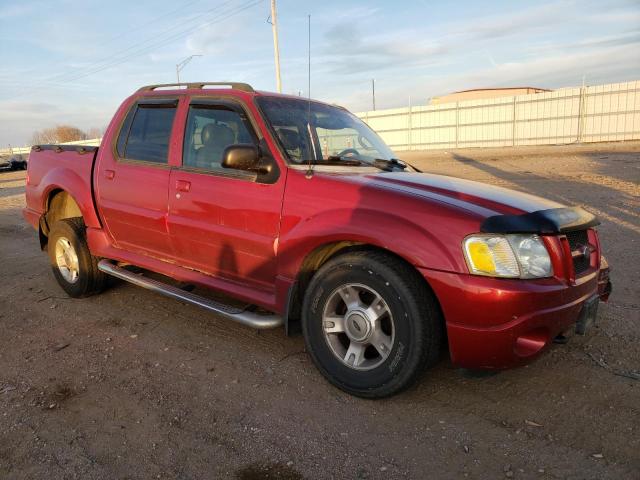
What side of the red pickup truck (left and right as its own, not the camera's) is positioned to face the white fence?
left

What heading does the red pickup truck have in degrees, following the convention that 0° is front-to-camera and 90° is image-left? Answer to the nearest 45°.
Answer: approximately 315°

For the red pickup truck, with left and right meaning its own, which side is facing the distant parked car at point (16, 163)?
back
